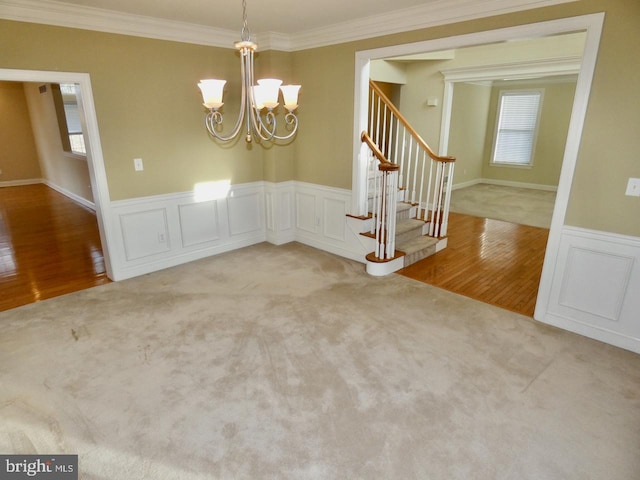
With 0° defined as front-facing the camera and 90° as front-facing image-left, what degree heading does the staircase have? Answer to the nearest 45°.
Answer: approximately 315°
